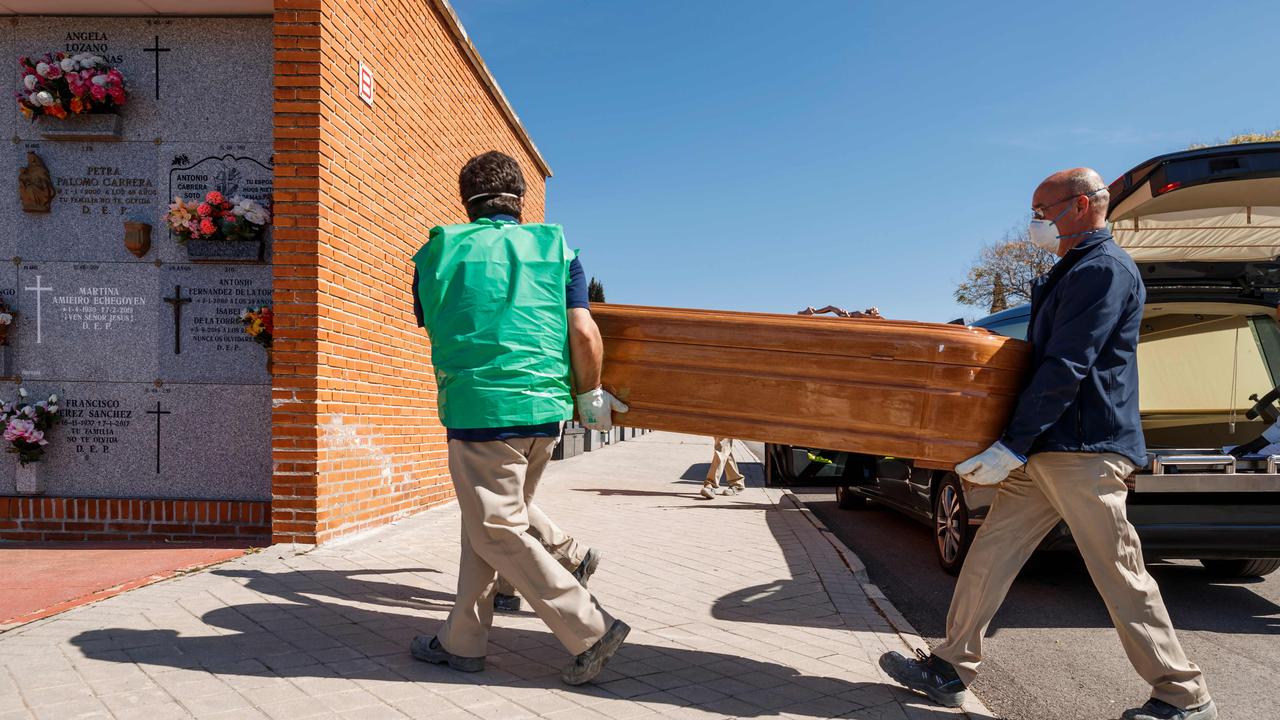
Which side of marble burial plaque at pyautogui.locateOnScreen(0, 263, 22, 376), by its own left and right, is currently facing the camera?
front

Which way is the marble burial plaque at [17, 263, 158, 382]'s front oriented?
toward the camera

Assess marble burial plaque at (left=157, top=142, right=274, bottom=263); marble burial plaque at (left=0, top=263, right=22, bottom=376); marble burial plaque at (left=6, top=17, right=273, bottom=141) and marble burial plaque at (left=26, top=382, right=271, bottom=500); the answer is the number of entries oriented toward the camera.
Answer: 4

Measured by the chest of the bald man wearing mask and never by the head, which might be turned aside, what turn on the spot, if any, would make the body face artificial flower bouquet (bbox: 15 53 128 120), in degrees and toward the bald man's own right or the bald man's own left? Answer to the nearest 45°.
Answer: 0° — they already face it

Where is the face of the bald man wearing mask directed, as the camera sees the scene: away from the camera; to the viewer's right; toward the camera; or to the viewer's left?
to the viewer's left

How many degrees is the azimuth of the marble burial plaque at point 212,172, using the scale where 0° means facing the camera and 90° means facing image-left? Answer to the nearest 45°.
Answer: approximately 0°

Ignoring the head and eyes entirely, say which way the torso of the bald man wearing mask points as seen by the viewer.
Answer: to the viewer's left

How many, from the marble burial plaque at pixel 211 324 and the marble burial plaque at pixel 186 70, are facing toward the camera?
2

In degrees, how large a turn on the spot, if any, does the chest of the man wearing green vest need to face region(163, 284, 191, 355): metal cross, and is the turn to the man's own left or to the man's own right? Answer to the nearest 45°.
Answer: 0° — they already face it

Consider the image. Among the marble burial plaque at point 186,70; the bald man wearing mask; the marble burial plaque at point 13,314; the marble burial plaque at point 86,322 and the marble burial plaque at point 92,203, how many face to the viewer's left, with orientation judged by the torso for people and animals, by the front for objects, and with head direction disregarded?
1

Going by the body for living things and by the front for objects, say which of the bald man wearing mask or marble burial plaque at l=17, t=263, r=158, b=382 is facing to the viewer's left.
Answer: the bald man wearing mask
